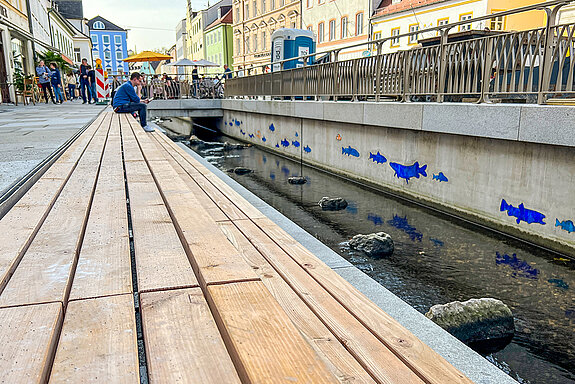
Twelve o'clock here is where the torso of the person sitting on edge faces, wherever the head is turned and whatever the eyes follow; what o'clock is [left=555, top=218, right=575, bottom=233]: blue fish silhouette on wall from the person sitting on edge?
The blue fish silhouette on wall is roughly at 2 o'clock from the person sitting on edge.

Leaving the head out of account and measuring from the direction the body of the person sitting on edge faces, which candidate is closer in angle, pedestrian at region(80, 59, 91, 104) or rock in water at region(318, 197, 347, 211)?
the rock in water

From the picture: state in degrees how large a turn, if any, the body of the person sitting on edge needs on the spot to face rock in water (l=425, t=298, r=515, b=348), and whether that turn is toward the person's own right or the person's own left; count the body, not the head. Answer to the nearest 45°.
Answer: approximately 90° to the person's own right

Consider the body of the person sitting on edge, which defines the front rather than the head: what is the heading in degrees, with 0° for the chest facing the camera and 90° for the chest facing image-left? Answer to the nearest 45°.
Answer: approximately 270°

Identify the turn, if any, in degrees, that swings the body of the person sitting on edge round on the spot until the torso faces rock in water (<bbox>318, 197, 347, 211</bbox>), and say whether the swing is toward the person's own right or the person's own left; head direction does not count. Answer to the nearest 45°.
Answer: approximately 45° to the person's own right

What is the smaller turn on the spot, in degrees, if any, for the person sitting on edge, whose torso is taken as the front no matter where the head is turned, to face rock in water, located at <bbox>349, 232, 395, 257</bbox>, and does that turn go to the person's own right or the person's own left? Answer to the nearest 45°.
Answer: approximately 90° to the person's own right

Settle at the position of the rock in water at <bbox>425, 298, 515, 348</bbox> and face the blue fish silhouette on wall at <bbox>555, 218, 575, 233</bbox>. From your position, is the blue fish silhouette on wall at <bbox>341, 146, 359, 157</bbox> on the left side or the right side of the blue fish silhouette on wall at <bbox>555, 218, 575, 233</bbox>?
left
